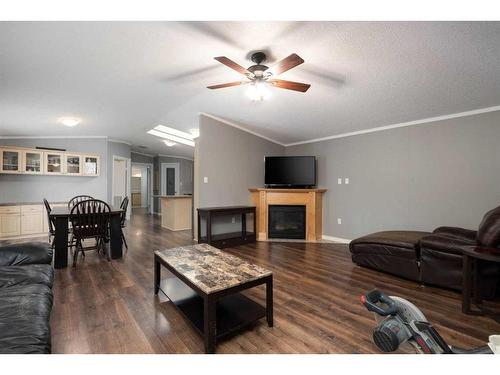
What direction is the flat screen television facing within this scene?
toward the camera

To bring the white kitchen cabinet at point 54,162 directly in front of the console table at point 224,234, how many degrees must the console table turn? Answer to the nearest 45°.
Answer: approximately 135° to its right

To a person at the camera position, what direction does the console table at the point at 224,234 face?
facing the viewer and to the right of the viewer

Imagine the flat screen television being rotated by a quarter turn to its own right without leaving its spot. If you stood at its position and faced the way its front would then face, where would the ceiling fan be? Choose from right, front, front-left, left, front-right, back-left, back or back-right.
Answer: left

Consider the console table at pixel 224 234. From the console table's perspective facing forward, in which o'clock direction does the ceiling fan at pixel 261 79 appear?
The ceiling fan is roughly at 1 o'clock from the console table.

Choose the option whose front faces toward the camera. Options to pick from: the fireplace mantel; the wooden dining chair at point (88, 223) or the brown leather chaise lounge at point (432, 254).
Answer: the fireplace mantel

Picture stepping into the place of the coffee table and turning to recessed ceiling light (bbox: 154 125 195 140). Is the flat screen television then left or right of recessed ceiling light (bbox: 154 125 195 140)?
right

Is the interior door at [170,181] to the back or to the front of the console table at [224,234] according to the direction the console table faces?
to the back

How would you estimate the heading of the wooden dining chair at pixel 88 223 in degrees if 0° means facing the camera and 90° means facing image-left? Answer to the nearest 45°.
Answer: approximately 180°

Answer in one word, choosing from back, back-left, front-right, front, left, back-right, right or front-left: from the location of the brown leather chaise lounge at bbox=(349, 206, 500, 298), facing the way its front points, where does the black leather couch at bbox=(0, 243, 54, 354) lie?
left

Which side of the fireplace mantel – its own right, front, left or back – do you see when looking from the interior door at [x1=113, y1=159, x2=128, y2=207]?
right

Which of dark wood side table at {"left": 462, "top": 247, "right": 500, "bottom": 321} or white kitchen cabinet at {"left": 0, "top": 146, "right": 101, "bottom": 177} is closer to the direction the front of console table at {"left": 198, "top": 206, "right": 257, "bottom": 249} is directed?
the dark wood side table

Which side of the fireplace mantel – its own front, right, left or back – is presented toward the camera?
front

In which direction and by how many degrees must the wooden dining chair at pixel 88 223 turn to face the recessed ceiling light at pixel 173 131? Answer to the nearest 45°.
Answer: approximately 45° to its right

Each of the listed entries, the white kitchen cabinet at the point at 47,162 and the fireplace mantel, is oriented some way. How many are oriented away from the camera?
0
